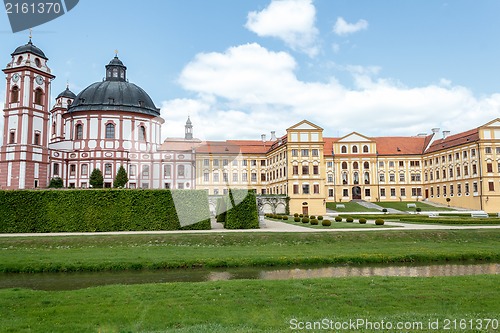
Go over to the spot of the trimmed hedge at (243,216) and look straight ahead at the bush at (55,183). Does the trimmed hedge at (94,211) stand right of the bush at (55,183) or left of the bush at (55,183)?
left

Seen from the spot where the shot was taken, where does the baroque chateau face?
facing the viewer

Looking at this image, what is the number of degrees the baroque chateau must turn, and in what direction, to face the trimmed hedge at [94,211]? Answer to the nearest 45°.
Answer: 0° — it already faces it

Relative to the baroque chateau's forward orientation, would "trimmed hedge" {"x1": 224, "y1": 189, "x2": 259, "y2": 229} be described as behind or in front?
in front
